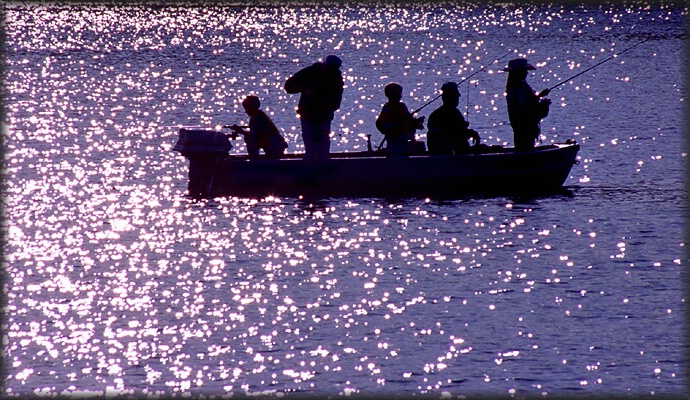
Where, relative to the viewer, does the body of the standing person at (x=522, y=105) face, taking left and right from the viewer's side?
facing to the right of the viewer

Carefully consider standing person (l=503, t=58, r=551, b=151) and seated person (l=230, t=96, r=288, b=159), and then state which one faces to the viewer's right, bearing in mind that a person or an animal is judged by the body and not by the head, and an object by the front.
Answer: the standing person

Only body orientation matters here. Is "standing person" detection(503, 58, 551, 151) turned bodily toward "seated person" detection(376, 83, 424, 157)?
no

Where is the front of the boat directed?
to the viewer's right

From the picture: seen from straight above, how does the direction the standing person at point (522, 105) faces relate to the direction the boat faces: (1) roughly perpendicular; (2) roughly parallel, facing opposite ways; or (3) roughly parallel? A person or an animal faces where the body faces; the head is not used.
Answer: roughly parallel

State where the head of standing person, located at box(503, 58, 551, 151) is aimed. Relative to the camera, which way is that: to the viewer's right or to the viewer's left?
to the viewer's right

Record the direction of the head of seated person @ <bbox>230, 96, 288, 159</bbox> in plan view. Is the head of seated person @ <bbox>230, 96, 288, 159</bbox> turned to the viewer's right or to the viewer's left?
to the viewer's left

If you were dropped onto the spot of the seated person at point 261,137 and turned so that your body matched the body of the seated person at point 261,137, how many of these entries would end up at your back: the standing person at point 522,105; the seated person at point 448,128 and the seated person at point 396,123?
3

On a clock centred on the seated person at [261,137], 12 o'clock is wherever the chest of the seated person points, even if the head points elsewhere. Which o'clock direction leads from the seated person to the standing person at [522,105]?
The standing person is roughly at 6 o'clock from the seated person.

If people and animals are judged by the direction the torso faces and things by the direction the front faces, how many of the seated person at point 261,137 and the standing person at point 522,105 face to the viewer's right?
1

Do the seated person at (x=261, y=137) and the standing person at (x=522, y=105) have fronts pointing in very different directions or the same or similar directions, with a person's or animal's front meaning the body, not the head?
very different directions

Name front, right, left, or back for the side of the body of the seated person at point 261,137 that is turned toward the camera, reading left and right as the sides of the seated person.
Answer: left

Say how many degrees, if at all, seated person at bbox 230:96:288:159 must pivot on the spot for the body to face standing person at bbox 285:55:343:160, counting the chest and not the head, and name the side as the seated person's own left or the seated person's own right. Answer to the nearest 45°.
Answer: approximately 135° to the seated person's own left

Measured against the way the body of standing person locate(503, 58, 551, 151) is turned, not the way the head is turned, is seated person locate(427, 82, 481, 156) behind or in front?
behind

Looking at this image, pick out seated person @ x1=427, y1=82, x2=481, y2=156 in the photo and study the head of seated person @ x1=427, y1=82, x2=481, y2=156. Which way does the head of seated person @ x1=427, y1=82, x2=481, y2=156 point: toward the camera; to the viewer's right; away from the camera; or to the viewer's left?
to the viewer's right

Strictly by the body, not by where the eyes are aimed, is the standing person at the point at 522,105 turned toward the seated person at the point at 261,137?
no
